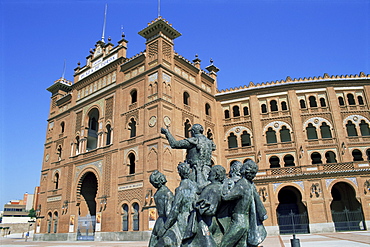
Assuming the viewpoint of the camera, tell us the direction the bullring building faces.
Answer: facing the viewer and to the left of the viewer
